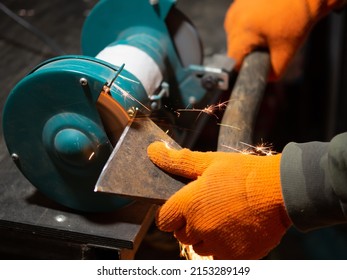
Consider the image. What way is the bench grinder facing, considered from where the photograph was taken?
facing the viewer and to the right of the viewer
